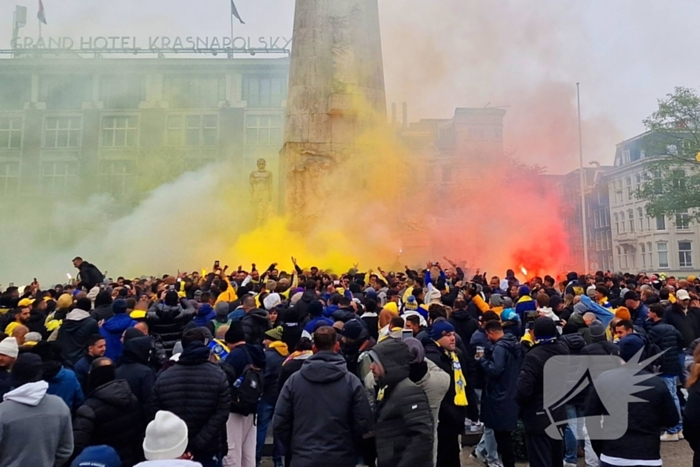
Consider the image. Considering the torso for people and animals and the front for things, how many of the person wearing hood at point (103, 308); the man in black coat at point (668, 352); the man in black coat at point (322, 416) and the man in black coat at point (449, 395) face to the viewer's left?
1

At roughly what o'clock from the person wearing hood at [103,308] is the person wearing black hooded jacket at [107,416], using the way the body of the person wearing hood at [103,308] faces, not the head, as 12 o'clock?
the person wearing black hooded jacket at [107,416] is roughly at 6 o'clock from the person wearing hood at [103,308].

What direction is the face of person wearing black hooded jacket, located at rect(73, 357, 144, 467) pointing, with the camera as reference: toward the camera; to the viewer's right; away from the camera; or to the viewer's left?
away from the camera

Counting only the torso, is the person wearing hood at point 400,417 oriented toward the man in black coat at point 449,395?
no

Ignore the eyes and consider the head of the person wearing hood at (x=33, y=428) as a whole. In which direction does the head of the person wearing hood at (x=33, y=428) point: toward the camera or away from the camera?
away from the camera

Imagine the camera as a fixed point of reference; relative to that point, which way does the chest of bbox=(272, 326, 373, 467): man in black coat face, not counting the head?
away from the camera

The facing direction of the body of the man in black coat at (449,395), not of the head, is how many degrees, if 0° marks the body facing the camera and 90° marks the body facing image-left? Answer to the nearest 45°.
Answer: approximately 315°

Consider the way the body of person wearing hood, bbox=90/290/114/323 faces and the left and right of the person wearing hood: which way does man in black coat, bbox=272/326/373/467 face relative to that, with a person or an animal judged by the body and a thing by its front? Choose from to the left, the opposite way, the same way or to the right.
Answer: the same way

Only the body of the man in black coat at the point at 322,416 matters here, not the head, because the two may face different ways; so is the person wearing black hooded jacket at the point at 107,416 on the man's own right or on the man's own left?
on the man's own left

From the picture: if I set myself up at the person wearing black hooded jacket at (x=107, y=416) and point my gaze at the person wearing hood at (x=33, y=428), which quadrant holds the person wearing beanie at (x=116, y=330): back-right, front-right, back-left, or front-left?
back-right

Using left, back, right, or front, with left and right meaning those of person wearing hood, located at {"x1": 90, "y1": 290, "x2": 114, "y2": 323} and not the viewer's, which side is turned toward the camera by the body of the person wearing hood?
back

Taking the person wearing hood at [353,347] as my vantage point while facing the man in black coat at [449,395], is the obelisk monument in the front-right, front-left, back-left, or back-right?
back-left
